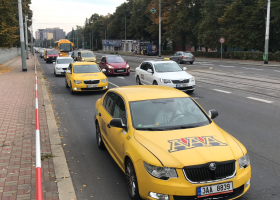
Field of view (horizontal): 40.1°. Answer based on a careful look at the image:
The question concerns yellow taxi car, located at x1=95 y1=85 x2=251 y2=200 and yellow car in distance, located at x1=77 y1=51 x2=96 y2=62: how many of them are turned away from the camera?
0

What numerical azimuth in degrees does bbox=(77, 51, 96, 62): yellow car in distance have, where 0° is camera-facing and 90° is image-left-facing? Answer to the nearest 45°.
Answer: approximately 0°

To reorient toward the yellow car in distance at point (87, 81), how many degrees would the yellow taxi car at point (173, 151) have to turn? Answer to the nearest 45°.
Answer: approximately 135° to its left

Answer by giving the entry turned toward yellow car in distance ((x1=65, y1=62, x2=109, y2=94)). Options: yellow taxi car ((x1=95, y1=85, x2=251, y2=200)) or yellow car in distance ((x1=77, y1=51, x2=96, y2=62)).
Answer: yellow car in distance ((x1=77, y1=51, x2=96, y2=62))

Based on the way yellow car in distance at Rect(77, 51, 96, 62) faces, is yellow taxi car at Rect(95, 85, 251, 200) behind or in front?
in front

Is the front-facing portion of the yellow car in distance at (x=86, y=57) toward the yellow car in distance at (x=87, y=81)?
yes

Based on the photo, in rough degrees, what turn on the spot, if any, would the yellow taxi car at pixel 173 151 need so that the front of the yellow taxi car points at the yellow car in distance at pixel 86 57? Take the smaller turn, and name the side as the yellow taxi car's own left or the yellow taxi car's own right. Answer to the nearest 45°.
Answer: approximately 135° to the yellow taxi car's own left
